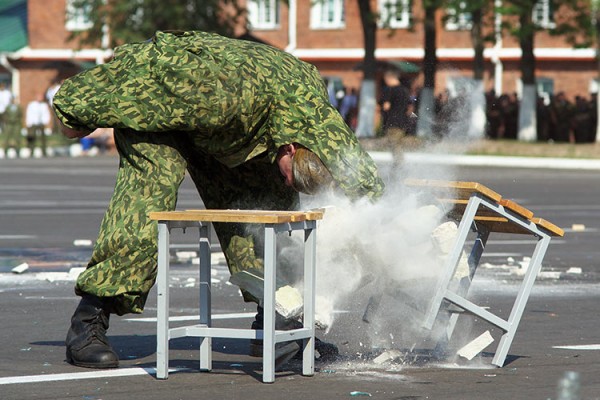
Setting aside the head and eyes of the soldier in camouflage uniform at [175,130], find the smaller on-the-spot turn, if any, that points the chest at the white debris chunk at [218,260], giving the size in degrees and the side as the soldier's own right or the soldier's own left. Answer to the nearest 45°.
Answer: approximately 135° to the soldier's own left

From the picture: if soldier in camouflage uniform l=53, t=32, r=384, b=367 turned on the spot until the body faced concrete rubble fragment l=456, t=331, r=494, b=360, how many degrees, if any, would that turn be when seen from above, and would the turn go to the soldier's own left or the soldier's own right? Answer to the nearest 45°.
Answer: approximately 45° to the soldier's own left

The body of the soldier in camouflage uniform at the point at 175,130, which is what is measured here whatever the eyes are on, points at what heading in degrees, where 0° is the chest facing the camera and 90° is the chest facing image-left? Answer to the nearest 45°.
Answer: approximately 315°

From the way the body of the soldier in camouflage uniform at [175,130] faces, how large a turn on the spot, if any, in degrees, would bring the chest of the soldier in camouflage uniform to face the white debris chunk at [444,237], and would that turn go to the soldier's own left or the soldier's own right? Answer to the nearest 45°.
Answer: approximately 45° to the soldier's own left

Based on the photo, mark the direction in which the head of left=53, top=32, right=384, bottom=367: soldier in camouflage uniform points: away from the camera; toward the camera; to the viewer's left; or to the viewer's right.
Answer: to the viewer's right

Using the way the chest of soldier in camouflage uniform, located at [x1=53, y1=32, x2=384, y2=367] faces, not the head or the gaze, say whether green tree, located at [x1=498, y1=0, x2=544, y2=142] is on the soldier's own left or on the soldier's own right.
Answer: on the soldier's own left

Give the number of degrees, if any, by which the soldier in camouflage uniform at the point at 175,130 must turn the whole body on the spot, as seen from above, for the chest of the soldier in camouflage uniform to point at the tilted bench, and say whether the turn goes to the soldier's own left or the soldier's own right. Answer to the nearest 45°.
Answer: approximately 45° to the soldier's own left

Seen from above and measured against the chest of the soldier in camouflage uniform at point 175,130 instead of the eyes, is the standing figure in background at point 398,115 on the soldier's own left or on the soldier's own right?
on the soldier's own left

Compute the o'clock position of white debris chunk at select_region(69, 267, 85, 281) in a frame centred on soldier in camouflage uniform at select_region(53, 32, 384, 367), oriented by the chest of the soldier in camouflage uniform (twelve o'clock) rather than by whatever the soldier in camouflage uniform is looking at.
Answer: The white debris chunk is roughly at 7 o'clock from the soldier in camouflage uniform.

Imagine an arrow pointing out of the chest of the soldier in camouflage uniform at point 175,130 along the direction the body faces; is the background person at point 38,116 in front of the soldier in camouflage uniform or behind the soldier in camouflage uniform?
behind

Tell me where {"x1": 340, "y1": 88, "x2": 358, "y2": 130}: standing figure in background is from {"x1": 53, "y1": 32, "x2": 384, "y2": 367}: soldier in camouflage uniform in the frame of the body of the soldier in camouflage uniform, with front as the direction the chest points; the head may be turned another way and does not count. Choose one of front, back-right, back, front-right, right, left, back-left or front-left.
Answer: back-left

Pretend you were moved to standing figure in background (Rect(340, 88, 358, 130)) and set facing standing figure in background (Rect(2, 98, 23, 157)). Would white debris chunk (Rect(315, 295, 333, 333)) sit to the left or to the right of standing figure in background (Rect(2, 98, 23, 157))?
left
